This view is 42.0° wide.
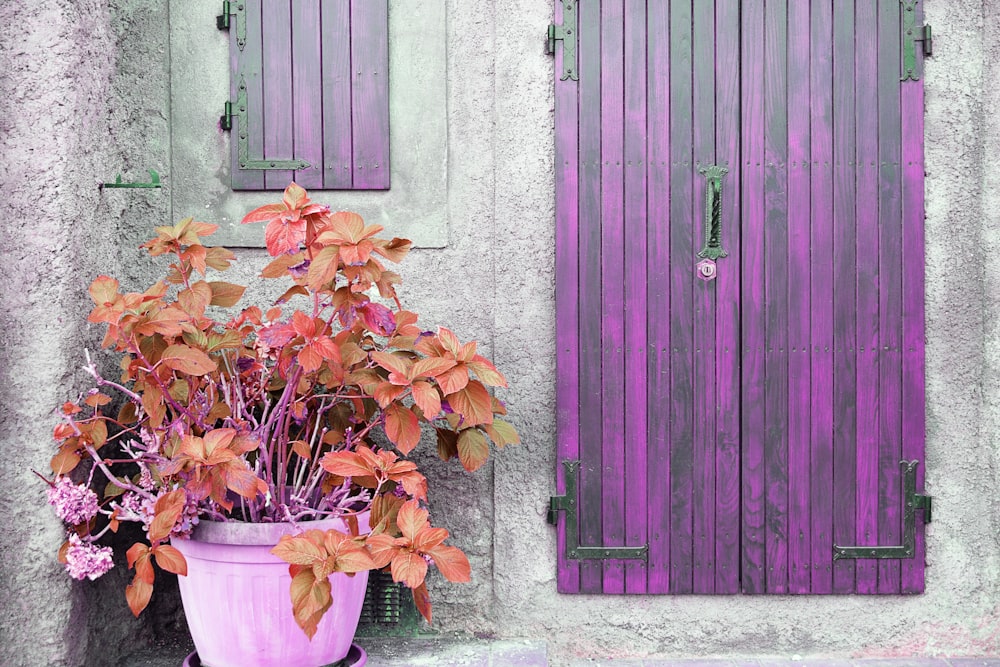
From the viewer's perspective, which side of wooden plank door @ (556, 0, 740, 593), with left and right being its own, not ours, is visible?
front

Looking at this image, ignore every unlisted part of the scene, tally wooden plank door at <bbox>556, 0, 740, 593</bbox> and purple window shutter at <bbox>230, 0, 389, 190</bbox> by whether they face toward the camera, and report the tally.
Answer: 2

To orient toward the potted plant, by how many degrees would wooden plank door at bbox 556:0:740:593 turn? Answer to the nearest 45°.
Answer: approximately 45° to its right

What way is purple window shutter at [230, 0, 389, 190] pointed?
toward the camera

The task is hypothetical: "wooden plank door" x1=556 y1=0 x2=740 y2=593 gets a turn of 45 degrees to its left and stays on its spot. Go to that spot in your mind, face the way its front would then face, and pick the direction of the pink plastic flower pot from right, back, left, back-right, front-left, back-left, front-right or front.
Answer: right
